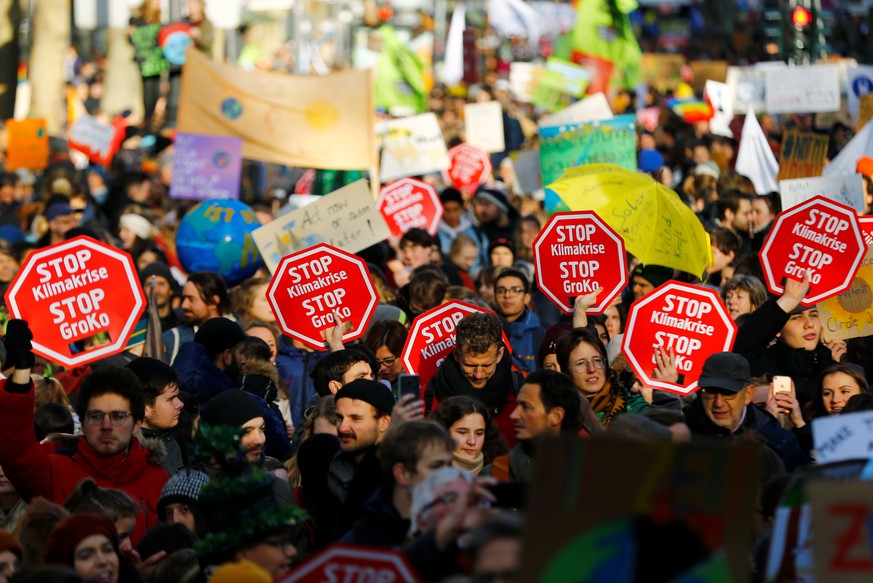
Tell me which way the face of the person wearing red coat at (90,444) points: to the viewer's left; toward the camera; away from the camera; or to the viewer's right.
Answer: toward the camera

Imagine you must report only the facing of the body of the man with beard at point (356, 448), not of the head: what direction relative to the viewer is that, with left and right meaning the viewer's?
facing the viewer and to the left of the viewer

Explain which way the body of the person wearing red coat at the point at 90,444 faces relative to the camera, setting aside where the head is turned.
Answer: toward the camera

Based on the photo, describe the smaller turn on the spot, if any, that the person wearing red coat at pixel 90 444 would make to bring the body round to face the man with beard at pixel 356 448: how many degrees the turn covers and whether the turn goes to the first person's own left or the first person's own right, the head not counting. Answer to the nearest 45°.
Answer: approximately 45° to the first person's own left

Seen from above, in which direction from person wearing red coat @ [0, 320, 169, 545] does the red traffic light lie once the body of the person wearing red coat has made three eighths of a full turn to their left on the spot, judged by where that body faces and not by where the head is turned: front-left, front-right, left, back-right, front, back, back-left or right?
front

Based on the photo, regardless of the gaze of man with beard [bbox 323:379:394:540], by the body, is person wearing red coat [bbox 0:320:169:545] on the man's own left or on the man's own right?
on the man's own right

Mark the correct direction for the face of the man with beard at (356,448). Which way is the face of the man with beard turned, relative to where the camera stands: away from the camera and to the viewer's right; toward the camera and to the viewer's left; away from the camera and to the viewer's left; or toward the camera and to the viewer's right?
toward the camera and to the viewer's left

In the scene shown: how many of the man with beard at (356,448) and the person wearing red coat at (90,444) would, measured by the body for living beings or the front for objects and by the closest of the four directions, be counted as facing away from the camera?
0
